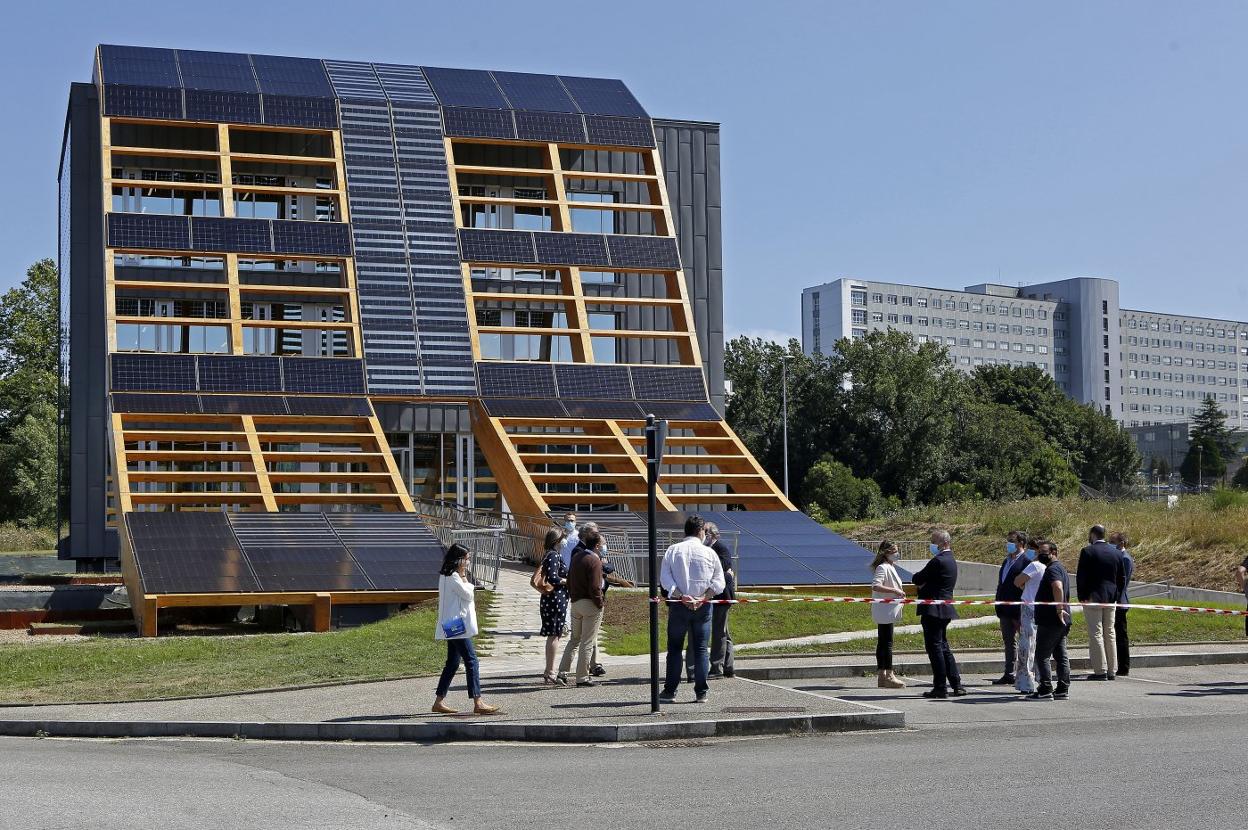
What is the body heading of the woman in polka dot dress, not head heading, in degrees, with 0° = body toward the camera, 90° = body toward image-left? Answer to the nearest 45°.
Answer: approximately 270°

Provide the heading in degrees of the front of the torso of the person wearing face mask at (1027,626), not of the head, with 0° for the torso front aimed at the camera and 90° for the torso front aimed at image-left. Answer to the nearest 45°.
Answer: approximately 45°

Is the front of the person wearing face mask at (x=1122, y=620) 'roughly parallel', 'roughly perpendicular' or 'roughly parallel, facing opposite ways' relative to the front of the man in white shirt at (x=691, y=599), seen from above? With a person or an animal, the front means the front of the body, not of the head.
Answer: roughly perpendicular

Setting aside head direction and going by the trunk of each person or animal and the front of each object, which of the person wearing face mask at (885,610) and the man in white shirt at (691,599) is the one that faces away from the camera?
the man in white shirt

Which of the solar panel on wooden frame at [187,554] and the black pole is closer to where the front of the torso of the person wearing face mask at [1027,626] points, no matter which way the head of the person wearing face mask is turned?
the black pole

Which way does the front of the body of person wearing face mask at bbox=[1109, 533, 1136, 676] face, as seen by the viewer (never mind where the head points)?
to the viewer's left
